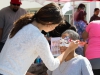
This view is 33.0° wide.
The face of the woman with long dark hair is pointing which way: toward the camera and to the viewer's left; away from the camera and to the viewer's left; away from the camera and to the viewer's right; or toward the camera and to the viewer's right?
away from the camera and to the viewer's right

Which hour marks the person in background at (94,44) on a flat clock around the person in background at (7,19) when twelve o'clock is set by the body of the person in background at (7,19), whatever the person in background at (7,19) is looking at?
the person in background at (94,44) is roughly at 10 o'clock from the person in background at (7,19).

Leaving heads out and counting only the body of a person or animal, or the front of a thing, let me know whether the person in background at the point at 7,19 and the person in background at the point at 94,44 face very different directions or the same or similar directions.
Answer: very different directions

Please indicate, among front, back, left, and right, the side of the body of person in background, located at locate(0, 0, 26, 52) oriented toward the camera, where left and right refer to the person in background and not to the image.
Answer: front

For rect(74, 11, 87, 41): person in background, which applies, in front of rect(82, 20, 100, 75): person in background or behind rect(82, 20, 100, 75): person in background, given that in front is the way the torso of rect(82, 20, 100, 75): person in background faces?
in front

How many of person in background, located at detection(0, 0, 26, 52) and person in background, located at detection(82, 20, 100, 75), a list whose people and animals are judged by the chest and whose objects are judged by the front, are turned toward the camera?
1

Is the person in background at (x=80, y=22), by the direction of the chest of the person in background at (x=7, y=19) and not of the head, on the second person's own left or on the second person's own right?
on the second person's own left

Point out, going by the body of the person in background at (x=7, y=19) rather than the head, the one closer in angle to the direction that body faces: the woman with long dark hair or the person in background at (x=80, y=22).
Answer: the woman with long dark hair
